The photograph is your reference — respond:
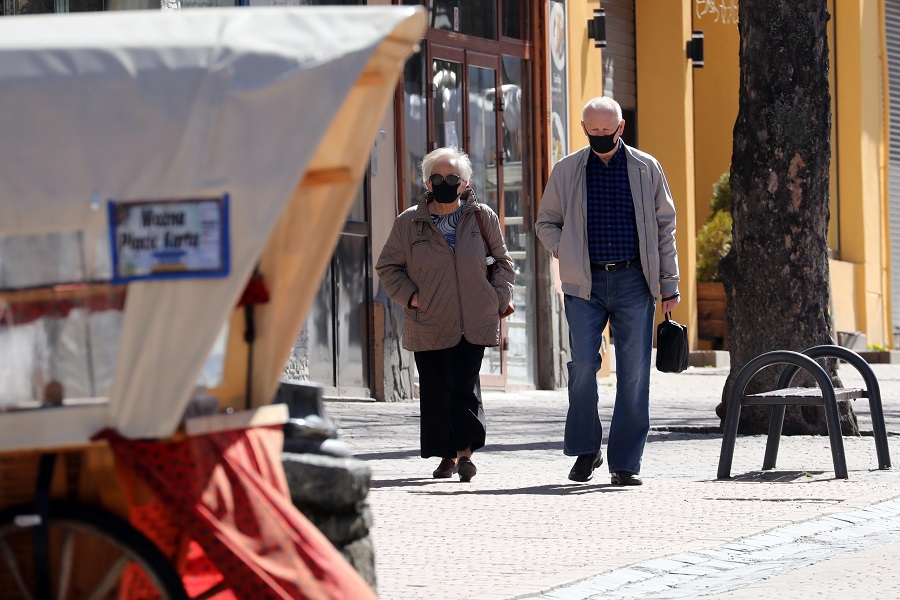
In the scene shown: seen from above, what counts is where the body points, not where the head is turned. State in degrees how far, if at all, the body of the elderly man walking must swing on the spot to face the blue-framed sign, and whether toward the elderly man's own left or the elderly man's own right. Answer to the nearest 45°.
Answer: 0° — they already face it

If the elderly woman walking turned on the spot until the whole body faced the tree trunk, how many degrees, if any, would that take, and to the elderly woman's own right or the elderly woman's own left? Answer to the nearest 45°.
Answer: approximately 135° to the elderly woman's own left

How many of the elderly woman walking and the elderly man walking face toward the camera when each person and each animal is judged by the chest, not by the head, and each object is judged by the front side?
2

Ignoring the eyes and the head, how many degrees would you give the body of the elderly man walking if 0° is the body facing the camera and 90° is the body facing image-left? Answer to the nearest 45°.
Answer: approximately 0°

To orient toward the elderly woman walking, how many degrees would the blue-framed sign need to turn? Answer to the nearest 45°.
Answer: approximately 180°

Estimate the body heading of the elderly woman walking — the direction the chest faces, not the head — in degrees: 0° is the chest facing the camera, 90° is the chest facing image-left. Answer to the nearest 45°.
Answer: approximately 0°

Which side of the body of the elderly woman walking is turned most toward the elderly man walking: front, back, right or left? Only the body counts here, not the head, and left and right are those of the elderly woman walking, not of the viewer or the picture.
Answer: left

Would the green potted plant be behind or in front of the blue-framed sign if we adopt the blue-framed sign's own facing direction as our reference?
behind
